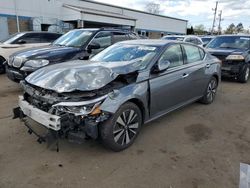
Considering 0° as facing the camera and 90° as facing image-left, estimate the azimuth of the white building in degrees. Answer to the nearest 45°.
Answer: approximately 315°

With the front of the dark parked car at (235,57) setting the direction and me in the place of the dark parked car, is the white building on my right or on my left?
on my right

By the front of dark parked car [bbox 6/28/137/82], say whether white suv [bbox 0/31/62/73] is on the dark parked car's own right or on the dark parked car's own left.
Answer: on the dark parked car's own right

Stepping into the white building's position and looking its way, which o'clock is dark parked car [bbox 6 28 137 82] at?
The dark parked car is roughly at 1 o'clock from the white building.

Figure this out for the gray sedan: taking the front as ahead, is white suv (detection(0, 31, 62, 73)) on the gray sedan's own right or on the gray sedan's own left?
on the gray sedan's own right

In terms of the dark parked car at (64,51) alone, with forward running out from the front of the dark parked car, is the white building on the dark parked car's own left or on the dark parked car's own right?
on the dark parked car's own right

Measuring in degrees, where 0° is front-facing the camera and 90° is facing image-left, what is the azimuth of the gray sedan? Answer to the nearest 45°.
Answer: approximately 45°

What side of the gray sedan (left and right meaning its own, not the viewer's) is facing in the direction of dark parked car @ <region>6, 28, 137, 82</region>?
right

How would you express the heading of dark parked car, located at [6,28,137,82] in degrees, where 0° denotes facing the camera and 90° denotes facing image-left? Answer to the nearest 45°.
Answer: approximately 45°

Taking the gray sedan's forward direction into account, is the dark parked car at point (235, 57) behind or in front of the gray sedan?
behind

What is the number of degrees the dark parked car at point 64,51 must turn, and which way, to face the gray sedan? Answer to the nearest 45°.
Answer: approximately 45° to its left
